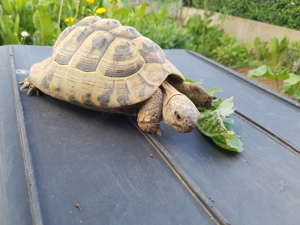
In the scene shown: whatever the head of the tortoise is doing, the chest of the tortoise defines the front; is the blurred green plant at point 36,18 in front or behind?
behind

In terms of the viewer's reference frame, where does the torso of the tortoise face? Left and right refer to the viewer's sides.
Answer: facing the viewer and to the right of the viewer

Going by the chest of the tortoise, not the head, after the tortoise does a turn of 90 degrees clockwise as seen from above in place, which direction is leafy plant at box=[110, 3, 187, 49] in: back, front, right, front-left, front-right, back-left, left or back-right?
back-right

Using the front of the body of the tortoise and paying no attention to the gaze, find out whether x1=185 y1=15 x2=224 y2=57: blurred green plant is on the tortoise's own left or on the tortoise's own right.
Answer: on the tortoise's own left

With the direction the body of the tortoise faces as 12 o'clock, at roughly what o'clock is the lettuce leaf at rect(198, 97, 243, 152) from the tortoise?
The lettuce leaf is roughly at 11 o'clock from the tortoise.

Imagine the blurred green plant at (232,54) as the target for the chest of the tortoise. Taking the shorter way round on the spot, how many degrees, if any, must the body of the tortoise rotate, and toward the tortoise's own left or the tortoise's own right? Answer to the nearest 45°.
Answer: approximately 90° to the tortoise's own left

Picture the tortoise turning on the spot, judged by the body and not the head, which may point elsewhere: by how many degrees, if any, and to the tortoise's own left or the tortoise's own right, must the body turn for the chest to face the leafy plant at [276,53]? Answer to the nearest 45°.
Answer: approximately 90° to the tortoise's own left
